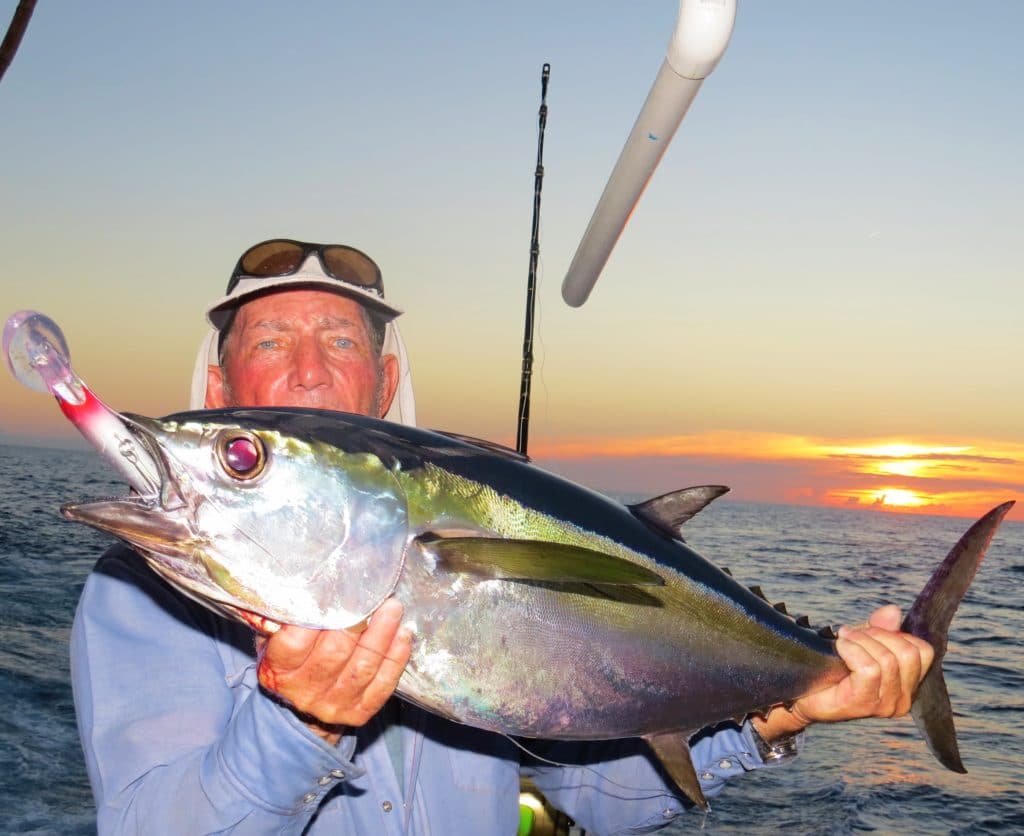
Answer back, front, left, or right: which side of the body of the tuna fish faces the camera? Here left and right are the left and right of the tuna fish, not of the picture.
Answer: left

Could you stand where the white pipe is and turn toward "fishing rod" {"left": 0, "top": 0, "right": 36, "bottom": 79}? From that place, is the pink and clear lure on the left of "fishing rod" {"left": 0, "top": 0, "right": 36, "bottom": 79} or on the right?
left

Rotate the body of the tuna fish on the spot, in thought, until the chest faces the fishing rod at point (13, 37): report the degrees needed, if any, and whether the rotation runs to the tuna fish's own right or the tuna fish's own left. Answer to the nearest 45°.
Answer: approximately 45° to the tuna fish's own right

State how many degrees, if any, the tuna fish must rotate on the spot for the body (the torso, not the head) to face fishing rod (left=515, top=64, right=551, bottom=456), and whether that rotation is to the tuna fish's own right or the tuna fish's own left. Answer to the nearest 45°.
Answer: approximately 90° to the tuna fish's own right

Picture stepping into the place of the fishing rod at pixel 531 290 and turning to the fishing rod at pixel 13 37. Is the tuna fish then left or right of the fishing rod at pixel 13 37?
left
